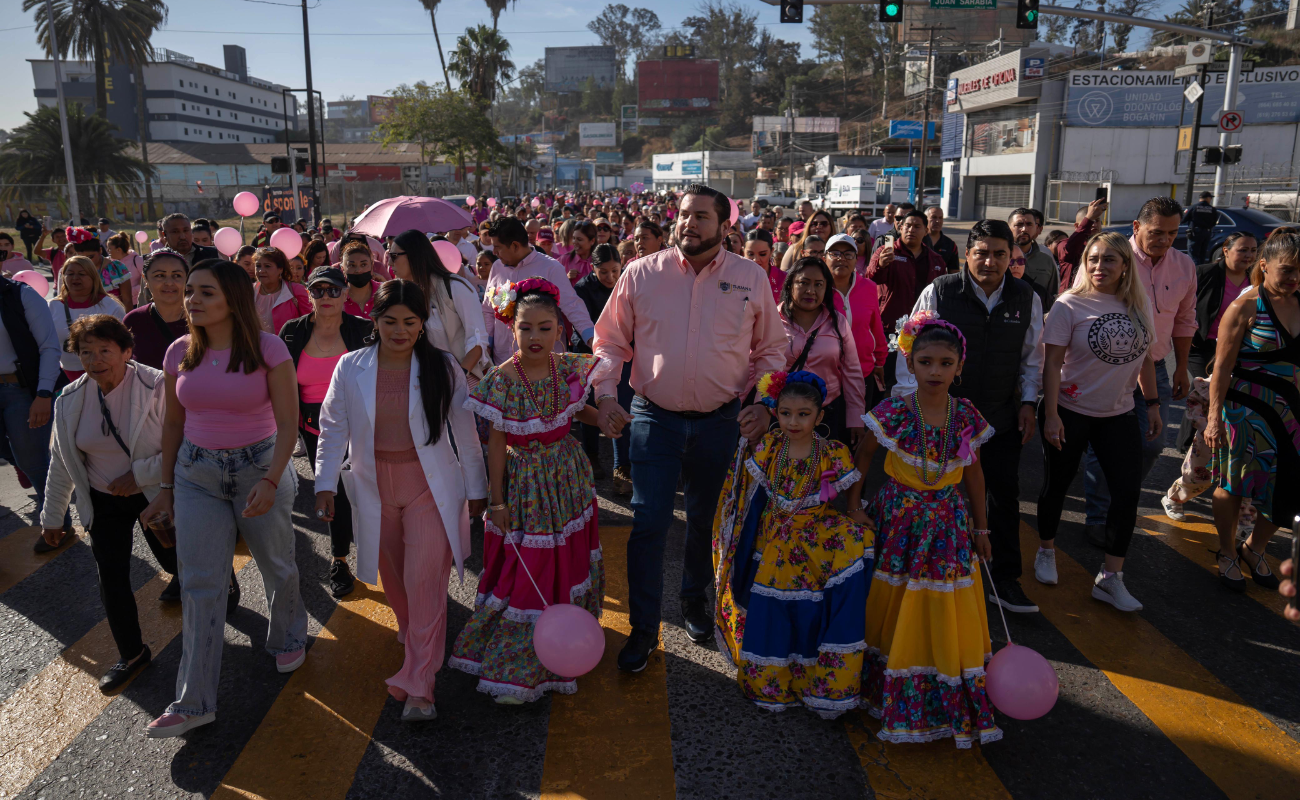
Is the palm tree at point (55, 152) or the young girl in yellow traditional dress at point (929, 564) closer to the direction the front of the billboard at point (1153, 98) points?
the young girl in yellow traditional dress

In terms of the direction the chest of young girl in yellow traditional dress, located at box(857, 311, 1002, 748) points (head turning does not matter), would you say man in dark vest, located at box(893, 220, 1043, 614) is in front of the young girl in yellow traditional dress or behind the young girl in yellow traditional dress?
behind

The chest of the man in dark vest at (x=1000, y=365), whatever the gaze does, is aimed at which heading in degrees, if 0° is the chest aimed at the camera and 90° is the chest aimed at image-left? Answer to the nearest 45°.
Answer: approximately 0°

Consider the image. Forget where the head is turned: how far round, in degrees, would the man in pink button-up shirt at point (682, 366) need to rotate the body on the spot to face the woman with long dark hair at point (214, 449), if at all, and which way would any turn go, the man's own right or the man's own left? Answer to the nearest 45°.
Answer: approximately 90° to the man's own right

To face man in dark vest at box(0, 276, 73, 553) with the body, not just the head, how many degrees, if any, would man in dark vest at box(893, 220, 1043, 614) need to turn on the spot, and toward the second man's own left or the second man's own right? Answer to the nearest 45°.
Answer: approximately 90° to the second man's own right

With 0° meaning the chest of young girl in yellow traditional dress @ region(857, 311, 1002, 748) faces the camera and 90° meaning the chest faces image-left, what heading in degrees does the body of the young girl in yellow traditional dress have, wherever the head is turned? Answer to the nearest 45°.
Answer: approximately 0°

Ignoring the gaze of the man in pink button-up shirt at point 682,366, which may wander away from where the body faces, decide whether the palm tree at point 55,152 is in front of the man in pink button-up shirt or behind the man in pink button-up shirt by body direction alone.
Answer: behind
